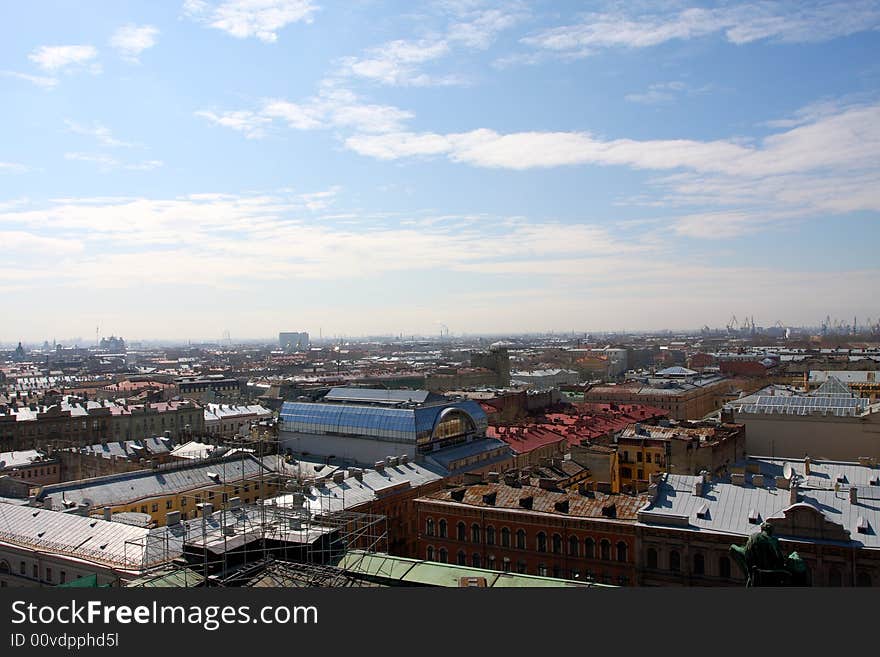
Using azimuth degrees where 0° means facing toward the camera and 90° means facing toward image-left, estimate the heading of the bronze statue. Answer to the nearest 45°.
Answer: approximately 180°
